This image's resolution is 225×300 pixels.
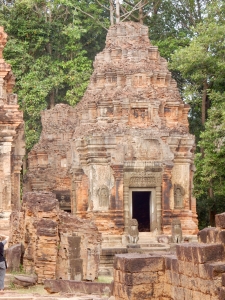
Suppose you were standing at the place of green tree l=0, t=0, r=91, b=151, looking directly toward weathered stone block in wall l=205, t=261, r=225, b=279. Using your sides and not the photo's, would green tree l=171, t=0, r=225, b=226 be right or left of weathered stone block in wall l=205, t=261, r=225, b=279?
left

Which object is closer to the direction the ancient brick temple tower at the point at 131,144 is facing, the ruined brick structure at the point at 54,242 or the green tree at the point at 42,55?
the ruined brick structure

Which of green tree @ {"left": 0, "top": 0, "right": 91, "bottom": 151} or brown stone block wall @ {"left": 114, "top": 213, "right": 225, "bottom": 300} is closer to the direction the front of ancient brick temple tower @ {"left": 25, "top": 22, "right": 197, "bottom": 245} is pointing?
the brown stone block wall

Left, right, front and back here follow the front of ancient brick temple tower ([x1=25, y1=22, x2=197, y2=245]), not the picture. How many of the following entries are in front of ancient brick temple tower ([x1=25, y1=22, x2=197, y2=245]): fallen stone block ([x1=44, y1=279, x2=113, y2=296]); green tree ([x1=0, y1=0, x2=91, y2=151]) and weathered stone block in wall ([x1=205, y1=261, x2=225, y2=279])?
2

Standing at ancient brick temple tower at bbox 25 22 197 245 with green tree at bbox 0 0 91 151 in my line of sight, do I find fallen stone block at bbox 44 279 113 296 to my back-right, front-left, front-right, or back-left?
back-left

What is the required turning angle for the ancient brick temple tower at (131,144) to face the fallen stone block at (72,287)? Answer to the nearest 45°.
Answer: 0° — it already faces it

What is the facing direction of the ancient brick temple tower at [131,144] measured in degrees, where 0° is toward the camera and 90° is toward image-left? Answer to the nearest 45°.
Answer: approximately 0°

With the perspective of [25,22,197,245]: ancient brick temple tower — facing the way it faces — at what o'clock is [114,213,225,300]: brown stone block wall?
The brown stone block wall is roughly at 12 o'clock from the ancient brick temple tower.
